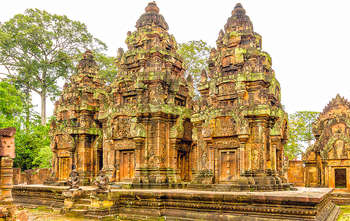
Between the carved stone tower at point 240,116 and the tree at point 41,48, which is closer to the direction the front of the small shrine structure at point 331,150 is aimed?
the carved stone tower

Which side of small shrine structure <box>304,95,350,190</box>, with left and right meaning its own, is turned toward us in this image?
front

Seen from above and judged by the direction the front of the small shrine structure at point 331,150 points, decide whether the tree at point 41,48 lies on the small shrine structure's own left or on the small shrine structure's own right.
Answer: on the small shrine structure's own right

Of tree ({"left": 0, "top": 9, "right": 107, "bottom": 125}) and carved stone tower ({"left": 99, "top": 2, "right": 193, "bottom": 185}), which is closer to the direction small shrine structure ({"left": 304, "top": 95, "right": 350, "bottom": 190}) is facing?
the carved stone tower

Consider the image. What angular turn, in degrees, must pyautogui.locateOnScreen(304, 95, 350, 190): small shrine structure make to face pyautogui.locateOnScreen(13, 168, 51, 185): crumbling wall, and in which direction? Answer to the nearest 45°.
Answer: approximately 90° to its right
